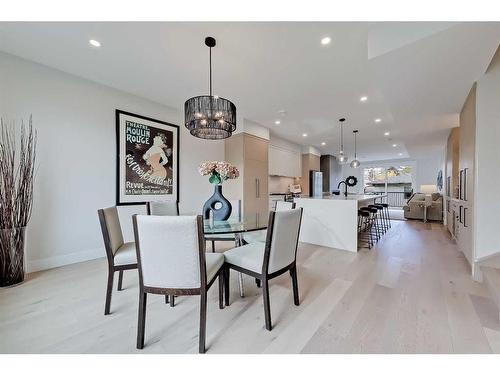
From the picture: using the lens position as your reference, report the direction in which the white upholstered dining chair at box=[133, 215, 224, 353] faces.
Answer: facing away from the viewer and to the right of the viewer

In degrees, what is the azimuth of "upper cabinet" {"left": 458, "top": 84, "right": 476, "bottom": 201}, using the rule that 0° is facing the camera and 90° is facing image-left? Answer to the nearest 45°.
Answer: approximately 90°

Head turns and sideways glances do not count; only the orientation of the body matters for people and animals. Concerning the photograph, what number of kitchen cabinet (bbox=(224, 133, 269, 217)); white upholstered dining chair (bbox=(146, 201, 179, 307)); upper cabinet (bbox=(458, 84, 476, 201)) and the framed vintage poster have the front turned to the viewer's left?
1

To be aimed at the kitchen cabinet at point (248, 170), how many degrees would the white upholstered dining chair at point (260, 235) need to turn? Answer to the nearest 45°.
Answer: approximately 135° to its right

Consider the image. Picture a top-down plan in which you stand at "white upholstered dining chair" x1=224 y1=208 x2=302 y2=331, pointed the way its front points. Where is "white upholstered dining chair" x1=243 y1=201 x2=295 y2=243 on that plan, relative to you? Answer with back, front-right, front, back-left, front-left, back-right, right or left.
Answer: front-right

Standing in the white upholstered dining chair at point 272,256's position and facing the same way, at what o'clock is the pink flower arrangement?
The pink flower arrangement is roughly at 12 o'clock from the white upholstered dining chair.

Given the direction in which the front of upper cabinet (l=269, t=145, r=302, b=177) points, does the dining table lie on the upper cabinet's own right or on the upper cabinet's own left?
on the upper cabinet's own right

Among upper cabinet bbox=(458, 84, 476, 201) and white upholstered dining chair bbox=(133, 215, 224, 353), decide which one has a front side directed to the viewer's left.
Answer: the upper cabinet

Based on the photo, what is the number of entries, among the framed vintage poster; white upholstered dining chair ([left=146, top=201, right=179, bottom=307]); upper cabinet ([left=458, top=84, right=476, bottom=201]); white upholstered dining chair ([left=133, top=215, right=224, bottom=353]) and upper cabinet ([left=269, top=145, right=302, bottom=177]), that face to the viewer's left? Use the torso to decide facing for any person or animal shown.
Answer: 1

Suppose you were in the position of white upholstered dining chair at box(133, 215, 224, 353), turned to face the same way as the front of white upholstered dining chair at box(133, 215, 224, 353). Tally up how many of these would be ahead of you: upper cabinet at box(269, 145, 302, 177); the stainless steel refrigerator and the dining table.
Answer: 3

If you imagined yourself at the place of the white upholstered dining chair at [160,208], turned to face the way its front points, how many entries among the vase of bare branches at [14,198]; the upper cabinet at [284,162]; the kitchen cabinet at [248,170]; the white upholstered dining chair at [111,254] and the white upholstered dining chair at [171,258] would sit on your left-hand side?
2

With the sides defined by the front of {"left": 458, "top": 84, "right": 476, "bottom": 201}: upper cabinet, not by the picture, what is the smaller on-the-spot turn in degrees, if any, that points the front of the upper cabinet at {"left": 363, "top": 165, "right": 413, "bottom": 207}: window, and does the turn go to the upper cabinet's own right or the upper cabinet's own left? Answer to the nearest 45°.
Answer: approximately 90° to the upper cabinet's own right

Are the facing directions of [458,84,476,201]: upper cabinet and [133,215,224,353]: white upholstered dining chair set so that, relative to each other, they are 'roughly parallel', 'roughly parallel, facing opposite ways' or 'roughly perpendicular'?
roughly perpendicular

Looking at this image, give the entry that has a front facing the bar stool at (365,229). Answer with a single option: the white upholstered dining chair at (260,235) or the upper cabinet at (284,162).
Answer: the upper cabinet

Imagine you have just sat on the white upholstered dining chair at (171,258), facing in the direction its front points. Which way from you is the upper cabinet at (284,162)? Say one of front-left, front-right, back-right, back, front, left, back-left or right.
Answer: front

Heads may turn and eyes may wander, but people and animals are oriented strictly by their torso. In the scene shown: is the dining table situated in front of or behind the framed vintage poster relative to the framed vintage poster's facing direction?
in front

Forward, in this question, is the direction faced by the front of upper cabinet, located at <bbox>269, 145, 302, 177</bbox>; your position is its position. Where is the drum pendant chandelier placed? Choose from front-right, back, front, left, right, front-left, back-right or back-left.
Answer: front-right

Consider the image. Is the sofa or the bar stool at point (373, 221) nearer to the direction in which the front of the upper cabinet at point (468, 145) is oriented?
the bar stool

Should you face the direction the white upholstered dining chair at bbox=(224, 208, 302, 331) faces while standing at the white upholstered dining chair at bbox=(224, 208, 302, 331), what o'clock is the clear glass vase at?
The clear glass vase is roughly at 11 o'clock from the white upholstered dining chair.

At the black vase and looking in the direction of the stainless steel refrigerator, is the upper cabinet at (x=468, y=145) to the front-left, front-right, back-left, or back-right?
front-right
